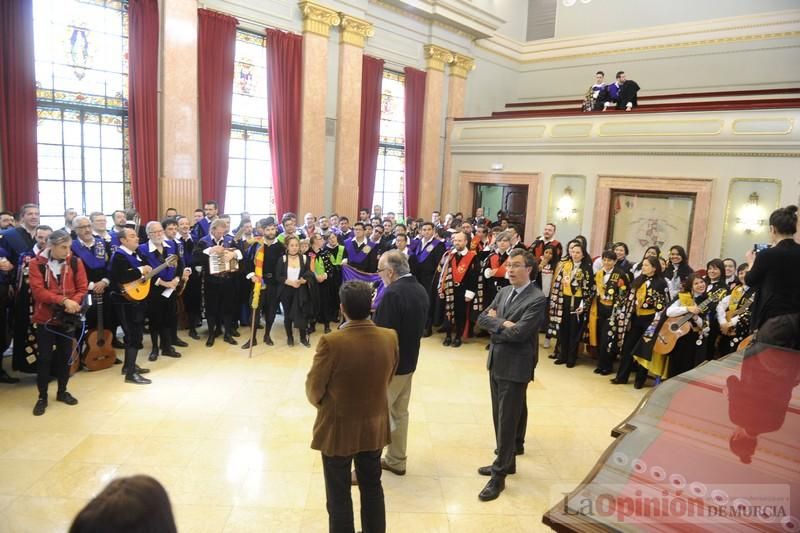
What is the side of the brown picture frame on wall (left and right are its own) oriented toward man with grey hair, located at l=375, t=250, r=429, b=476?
front

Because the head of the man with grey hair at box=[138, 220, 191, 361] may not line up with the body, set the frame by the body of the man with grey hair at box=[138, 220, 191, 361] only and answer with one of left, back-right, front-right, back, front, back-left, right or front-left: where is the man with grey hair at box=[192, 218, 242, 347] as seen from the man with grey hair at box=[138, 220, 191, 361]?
left

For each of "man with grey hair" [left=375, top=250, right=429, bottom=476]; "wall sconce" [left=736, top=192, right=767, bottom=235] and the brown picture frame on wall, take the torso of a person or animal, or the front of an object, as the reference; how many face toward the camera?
2

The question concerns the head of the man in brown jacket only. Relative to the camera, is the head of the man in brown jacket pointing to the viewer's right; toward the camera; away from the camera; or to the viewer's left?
away from the camera

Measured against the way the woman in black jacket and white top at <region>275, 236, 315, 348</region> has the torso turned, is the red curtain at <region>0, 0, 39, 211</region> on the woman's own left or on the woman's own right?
on the woman's own right

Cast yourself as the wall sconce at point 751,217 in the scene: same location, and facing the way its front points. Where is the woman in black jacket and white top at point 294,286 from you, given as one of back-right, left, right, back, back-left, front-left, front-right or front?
front-right

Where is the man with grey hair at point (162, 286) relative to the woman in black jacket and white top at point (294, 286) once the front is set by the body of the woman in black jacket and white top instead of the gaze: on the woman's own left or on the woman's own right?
on the woman's own right

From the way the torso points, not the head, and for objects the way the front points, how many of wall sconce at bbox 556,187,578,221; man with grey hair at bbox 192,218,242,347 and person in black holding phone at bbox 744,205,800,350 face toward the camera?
2

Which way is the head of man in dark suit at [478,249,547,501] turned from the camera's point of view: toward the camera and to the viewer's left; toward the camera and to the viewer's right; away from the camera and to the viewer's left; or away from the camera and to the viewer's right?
toward the camera and to the viewer's left

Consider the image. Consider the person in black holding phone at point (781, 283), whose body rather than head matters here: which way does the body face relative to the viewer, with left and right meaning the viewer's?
facing away from the viewer and to the left of the viewer

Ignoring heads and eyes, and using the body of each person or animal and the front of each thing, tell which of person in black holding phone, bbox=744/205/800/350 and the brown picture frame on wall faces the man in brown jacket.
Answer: the brown picture frame on wall

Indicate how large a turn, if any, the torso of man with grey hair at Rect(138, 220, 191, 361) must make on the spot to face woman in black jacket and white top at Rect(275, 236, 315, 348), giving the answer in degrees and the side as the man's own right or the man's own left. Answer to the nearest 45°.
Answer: approximately 45° to the man's own left

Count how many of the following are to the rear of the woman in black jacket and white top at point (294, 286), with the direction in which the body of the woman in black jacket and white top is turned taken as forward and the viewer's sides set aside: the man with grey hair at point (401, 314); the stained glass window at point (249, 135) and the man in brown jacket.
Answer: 1

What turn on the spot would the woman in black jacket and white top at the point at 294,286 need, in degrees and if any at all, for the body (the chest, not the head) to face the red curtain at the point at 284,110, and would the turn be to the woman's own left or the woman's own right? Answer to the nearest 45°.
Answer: approximately 180°
